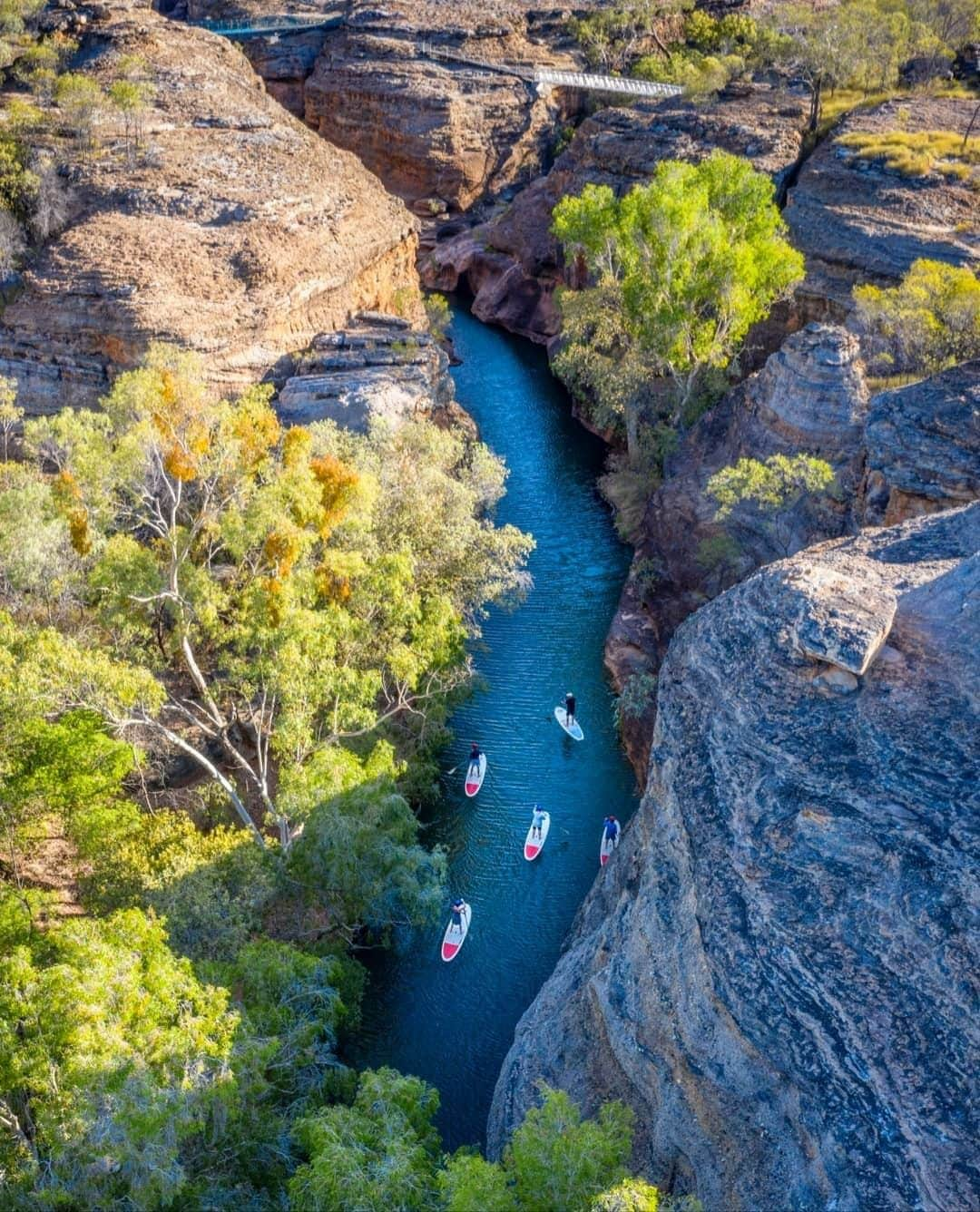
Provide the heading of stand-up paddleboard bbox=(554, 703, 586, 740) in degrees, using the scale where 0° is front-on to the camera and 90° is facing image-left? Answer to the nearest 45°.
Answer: approximately 315°

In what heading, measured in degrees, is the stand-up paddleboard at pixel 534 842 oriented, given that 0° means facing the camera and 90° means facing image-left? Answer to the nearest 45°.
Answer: approximately 0°

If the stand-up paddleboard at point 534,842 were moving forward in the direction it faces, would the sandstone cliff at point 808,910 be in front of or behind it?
in front

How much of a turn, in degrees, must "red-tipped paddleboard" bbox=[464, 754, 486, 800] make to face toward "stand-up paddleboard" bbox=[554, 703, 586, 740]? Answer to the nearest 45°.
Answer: approximately 135° to its left

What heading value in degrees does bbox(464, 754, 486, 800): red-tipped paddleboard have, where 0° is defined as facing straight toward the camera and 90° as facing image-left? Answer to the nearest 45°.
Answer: approximately 0°

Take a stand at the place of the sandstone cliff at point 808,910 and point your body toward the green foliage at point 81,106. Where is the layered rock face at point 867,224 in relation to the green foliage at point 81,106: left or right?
right

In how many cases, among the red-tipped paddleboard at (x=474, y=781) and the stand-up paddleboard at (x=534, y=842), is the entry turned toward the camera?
2

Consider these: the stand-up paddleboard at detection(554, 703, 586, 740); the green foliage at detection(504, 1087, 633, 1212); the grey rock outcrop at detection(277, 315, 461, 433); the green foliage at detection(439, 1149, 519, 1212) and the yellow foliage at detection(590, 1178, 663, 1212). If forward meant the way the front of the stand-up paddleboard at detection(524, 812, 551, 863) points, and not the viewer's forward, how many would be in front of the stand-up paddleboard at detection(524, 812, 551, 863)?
3
